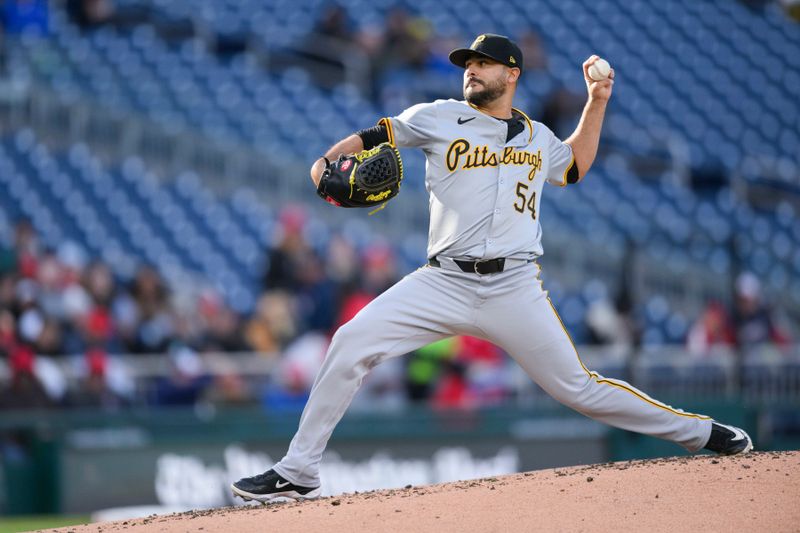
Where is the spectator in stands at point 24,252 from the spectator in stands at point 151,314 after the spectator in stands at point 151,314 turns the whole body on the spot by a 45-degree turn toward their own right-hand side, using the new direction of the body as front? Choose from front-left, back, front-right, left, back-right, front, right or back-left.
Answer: right

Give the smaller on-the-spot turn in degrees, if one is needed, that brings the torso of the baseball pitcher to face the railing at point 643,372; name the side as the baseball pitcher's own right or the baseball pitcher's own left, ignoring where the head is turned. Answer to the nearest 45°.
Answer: approximately 180°

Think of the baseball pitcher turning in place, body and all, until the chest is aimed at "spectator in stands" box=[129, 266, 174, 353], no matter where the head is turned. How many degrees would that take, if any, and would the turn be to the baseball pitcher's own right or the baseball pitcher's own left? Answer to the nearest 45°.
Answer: approximately 135° to the baseball pitcher's own right

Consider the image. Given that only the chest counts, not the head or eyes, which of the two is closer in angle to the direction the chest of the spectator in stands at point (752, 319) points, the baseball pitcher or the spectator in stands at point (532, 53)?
the baseball pitcher

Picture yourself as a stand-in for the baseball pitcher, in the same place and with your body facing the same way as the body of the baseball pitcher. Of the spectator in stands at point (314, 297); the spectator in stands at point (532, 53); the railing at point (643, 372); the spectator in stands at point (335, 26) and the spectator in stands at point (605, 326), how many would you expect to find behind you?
5

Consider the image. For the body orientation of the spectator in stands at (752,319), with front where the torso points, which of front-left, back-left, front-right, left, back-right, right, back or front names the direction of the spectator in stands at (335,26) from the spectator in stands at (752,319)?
back-right

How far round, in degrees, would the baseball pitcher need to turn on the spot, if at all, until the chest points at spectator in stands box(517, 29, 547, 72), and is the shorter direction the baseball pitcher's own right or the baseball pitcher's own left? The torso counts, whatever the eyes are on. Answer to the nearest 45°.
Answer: approximately 180°

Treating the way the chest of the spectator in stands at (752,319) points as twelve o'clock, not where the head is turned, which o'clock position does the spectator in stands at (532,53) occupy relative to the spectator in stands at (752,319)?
the spectator in stands at (532,53) is roughly at 5 o'clock from the spectator in stands at (752,319).

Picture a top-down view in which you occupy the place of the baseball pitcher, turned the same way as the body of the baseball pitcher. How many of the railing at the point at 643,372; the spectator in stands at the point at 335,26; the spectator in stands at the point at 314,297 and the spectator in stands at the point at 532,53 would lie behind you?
4

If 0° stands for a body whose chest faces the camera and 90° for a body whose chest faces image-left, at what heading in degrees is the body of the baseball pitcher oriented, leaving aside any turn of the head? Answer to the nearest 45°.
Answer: approximately 0°
